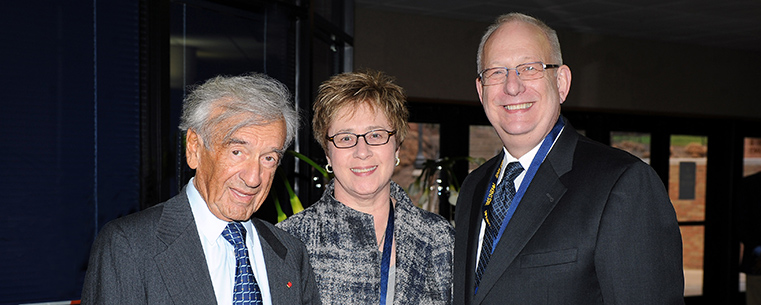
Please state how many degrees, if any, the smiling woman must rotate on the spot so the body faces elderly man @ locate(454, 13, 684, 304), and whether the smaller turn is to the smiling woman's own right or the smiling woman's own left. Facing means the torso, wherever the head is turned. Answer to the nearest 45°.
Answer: approximately 45° to the smiling woman's own left

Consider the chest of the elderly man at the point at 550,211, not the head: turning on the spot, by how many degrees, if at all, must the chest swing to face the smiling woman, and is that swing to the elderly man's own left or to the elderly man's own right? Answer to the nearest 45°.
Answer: approximately 45° to the elderly man's own right

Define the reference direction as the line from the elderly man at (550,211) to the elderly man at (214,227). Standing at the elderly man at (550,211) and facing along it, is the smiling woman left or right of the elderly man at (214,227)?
right

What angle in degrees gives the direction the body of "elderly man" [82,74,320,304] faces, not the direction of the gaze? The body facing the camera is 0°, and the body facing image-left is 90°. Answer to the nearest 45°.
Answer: approximately 315°

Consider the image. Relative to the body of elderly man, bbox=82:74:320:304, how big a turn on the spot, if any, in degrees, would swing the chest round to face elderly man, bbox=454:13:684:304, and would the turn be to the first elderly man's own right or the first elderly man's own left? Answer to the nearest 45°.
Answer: approximately 45° to the first elderly man's own left

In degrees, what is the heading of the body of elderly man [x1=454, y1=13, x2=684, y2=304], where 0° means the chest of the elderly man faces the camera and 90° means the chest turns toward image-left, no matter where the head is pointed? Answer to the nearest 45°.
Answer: approximately 45°

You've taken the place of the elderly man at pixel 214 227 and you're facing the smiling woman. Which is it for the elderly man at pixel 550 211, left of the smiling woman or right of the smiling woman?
right

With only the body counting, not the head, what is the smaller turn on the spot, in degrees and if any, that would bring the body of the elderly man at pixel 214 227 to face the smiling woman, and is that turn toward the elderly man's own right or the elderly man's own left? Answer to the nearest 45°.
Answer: approximately 90° to the elderly man's own left
